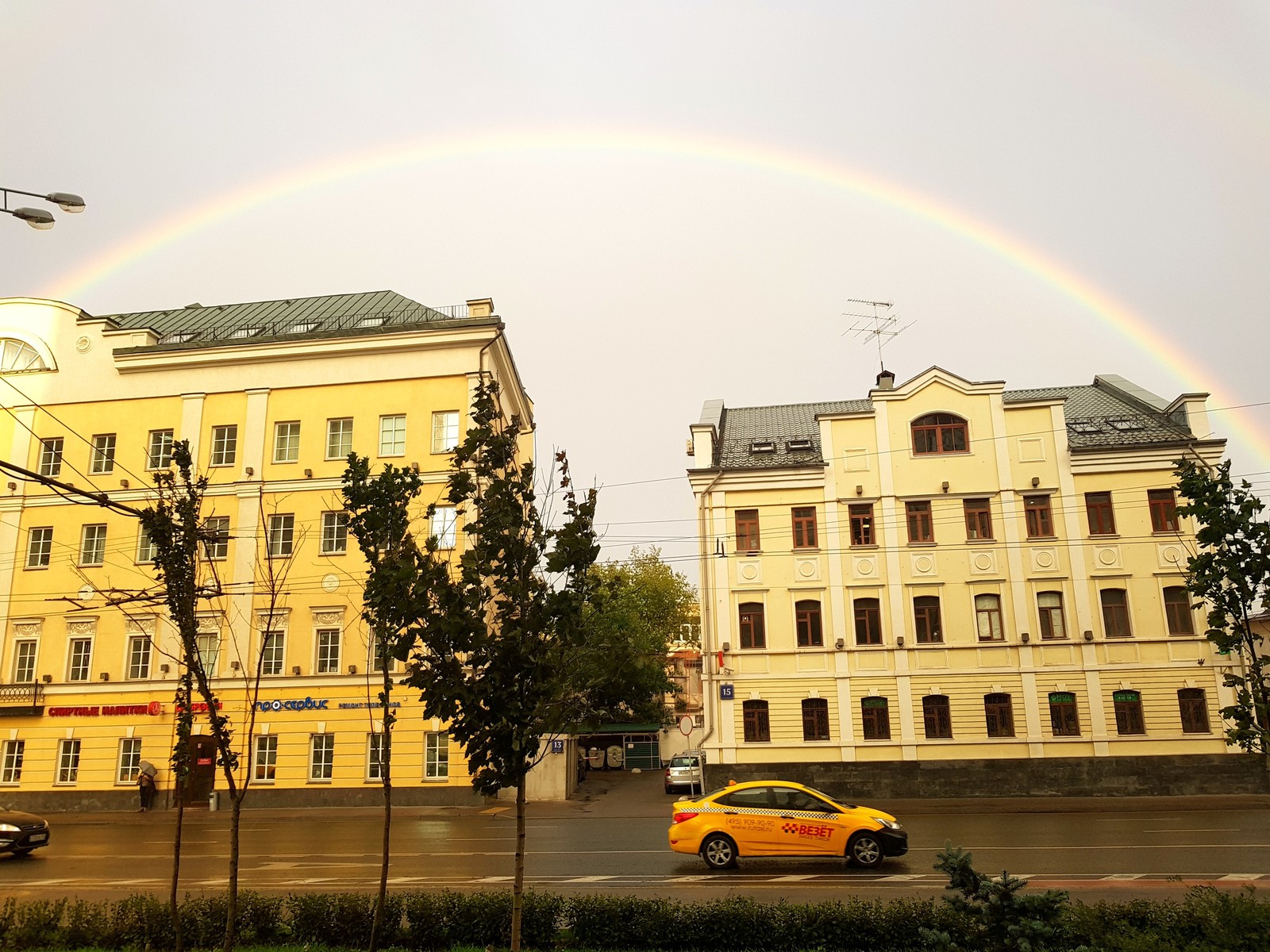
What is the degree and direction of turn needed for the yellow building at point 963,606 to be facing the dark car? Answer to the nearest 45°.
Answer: approximately 45° to its right

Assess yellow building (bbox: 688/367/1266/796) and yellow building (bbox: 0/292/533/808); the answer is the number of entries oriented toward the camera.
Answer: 2

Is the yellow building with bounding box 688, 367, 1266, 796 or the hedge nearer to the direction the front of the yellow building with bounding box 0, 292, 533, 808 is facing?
the hedge

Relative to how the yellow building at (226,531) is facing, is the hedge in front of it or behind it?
in front

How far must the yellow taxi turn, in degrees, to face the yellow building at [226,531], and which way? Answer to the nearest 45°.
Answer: approximately 135° to its left

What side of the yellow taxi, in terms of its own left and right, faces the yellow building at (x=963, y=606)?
left

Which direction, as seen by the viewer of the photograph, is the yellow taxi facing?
facing to the right of the viewer

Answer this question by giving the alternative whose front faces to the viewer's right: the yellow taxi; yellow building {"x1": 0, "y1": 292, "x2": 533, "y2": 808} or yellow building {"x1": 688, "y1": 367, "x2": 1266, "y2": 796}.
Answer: the yellow taxi

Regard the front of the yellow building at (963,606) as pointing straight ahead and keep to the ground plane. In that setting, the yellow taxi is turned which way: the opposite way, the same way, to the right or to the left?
to the left

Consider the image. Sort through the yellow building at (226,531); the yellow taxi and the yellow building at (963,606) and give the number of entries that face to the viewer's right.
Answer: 1

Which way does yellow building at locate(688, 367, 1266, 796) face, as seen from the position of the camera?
facing the viewer

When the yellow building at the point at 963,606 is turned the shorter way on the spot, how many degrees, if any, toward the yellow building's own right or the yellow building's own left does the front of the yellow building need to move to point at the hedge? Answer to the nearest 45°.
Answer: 0° — it already faces it
